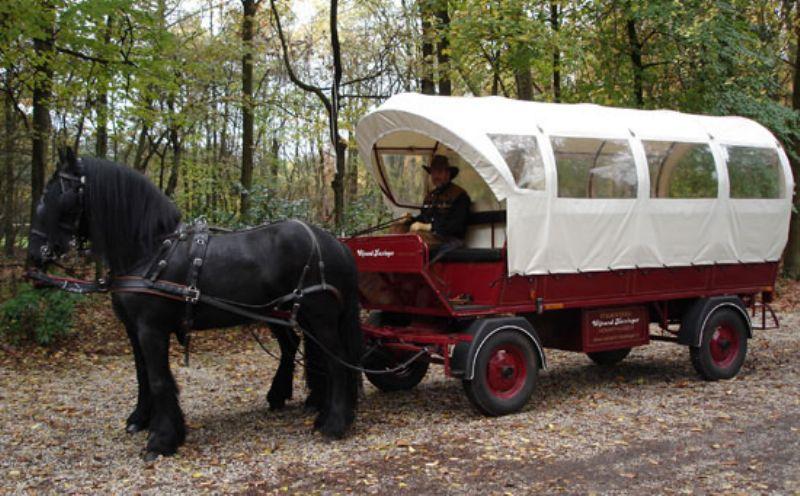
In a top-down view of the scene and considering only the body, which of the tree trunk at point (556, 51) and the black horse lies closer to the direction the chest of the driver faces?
the black horse

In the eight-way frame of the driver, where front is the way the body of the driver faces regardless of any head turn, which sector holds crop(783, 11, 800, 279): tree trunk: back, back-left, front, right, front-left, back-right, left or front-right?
back

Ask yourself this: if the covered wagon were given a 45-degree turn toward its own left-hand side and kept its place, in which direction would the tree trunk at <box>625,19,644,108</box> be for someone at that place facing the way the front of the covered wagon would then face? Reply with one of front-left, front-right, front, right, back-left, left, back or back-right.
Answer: back

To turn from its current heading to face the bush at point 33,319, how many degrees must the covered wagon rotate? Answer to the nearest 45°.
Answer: approximately 45° to its right

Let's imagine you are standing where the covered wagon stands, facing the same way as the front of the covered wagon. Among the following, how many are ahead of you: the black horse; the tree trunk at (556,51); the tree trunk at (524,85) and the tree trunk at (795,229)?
1

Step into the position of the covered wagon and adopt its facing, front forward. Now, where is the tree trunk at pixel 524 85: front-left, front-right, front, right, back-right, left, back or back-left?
back-right

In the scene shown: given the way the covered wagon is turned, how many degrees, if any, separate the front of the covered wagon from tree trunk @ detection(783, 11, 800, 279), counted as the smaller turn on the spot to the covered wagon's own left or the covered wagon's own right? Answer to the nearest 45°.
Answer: approximately 180°

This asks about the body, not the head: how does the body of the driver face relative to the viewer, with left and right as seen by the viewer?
facing the viewer and to the left of the viewer

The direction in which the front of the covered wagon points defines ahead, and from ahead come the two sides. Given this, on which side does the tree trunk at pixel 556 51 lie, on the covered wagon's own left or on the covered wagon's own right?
on the covered wagon's own right

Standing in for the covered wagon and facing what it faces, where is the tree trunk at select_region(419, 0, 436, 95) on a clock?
The tree trunk is roughly at 4 o'clock from the covered wagon.

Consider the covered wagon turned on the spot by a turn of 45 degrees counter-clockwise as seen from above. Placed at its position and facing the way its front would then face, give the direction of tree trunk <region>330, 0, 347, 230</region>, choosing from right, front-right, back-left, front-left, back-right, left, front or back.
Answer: back-right

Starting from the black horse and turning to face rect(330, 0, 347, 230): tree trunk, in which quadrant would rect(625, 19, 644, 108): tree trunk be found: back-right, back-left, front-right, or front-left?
front-right
